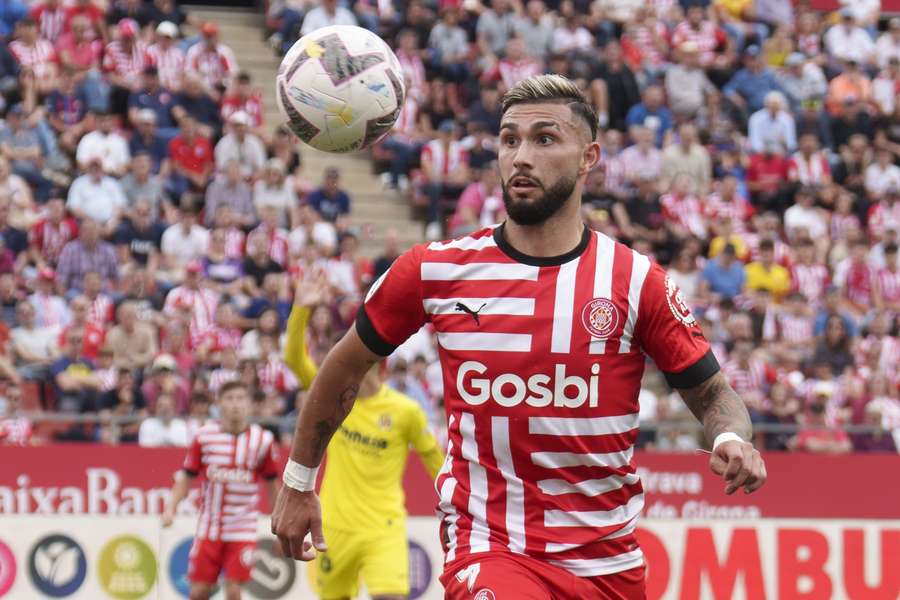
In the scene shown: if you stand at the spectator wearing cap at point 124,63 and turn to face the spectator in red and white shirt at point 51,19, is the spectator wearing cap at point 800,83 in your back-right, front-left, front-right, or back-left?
back-right

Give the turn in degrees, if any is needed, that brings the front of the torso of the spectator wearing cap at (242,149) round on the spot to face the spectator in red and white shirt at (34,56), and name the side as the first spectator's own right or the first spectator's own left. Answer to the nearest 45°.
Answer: approximately 90° to the first spectator's own right

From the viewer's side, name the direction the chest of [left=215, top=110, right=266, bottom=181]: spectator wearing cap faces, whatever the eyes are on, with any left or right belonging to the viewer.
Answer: facing the viewer

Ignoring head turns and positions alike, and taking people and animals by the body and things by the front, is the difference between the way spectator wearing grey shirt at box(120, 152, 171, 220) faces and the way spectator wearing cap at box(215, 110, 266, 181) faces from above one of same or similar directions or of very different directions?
same or similar directions

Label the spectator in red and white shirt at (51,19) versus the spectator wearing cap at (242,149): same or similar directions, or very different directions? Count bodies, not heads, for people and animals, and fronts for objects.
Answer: same or similar directions

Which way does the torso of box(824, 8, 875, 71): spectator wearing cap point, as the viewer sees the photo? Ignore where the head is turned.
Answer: toward the camera

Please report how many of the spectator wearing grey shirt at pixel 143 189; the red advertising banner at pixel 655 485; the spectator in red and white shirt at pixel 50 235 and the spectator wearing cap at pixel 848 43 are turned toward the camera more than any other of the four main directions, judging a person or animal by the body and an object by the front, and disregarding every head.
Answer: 4

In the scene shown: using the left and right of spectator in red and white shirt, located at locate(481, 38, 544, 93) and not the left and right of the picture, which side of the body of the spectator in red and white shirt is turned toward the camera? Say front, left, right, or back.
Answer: front

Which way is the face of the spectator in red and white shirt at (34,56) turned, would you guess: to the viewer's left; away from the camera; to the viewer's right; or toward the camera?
toward the camera

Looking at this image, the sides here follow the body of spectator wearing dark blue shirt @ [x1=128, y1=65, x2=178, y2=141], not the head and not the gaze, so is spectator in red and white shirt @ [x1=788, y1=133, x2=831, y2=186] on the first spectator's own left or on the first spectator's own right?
on the first spectator's own left

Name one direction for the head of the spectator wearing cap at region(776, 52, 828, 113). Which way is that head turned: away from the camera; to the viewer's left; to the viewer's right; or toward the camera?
toward the camera

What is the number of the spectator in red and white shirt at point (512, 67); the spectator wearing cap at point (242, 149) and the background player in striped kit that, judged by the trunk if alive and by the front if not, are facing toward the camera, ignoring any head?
3

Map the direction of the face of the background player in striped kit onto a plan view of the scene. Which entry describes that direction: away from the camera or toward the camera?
toward the camera

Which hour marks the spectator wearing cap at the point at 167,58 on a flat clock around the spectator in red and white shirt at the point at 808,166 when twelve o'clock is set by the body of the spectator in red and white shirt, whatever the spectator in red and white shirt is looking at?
The spectator wearing cap is roughly at 2 o'clock from the spectator in red and white shirt.

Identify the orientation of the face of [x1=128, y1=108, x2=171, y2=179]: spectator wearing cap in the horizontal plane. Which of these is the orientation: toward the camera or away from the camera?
toward the camera

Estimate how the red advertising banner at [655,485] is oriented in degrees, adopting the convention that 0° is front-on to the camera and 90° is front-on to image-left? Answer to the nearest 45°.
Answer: approximately 0°

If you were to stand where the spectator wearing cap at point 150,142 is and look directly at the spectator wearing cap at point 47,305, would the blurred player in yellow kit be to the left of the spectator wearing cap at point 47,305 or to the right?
left

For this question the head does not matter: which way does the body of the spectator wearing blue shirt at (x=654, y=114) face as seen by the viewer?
toward the camera
